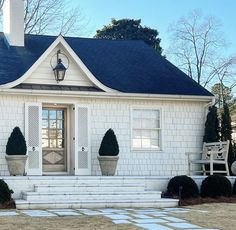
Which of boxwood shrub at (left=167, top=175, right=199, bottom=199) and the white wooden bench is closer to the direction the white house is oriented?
the boxwood shrub

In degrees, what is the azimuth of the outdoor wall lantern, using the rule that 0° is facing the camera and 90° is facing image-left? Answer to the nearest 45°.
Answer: approximately 0°

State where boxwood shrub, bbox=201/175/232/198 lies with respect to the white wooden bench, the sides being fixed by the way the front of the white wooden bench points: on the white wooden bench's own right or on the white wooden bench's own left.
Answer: on the white wooden bench's own left

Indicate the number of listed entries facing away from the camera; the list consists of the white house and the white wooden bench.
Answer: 0

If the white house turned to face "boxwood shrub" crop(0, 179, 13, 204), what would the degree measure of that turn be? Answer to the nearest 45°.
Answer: approximately 45° to its right

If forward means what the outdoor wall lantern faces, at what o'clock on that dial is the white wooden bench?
The white wooden bench is roughly at 9 o'clock from the outdoor wall lantern.

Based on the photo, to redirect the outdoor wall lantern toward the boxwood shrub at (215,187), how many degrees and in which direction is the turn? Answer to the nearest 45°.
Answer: approximately 45° to its left

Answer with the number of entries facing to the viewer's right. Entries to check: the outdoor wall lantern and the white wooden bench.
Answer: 0

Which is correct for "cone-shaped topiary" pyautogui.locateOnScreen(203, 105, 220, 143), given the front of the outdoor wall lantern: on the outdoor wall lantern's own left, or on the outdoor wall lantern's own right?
on the outdoor wall lantern's own left

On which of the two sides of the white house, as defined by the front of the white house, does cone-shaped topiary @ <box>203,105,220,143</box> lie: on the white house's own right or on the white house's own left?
on the white house's own left
